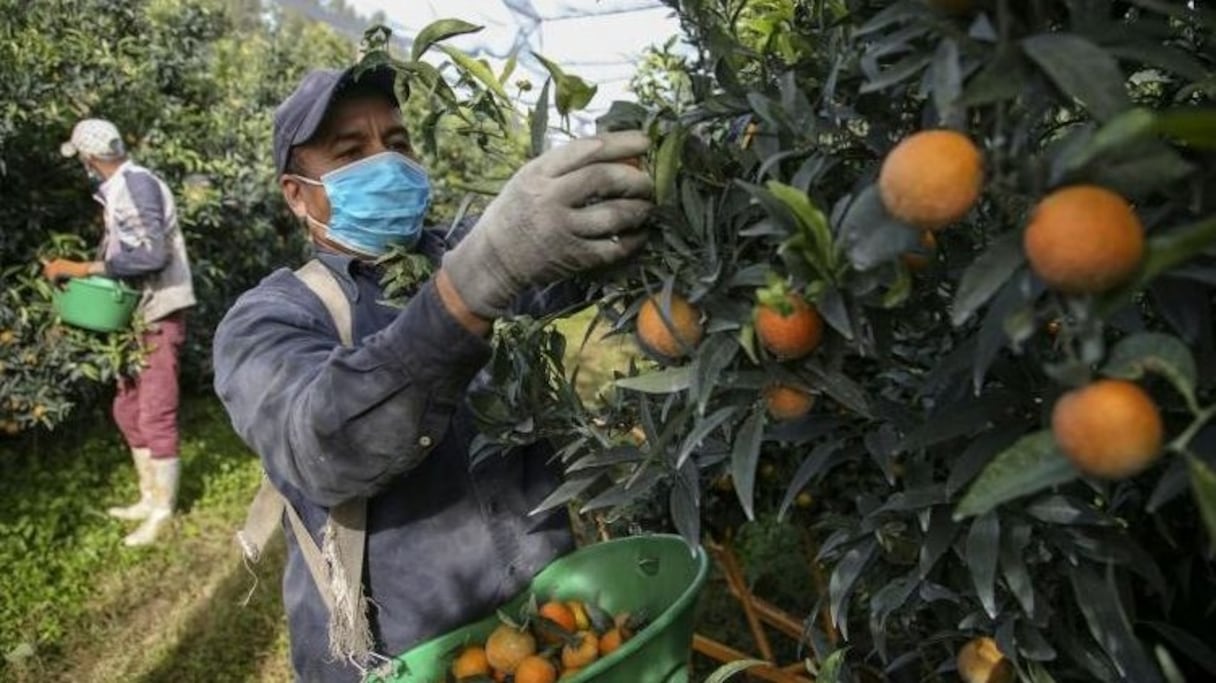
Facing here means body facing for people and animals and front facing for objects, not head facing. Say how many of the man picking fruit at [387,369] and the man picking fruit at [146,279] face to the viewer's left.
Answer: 1

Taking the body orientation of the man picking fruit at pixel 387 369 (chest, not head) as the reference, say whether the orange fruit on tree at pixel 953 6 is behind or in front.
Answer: in front

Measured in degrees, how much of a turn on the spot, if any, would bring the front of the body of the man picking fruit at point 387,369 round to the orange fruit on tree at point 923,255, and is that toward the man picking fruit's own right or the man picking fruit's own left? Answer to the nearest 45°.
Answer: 0° — they already face it

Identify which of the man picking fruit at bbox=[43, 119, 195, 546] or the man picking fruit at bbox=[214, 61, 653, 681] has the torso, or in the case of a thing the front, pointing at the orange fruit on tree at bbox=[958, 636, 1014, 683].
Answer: the man picking fruit at bbox=[214, 61, 653, 681]

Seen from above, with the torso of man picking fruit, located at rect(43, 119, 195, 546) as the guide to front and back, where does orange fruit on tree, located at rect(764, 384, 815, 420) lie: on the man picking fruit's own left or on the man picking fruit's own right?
on the man picking fruit's own left

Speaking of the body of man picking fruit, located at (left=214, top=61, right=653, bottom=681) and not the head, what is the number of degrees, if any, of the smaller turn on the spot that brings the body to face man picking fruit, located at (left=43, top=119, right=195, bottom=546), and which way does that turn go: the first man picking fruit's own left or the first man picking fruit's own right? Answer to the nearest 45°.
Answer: approximately 135° to the first man picking fruit's own left

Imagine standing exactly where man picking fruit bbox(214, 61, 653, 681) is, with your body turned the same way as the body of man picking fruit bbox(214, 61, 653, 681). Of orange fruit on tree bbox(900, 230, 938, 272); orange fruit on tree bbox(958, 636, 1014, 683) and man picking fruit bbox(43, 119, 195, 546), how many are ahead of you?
2

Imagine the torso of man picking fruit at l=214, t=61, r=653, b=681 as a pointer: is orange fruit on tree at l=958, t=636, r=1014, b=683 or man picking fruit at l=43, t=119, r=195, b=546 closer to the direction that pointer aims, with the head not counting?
the orange fruit on tree

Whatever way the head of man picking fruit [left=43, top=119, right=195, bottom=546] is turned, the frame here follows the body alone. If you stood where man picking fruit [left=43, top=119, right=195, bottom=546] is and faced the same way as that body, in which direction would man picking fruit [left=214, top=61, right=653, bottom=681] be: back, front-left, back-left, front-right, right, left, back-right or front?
left

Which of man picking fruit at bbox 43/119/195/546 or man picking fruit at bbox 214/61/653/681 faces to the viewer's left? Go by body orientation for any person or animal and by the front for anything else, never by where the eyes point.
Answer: man picking fruit at bbox 43/119/195/546

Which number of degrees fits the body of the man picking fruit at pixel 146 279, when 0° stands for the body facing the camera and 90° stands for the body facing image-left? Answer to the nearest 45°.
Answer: approximately 90°

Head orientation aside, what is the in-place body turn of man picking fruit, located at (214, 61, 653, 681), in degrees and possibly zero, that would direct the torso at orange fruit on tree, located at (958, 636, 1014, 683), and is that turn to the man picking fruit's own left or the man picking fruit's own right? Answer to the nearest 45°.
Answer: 0° — they already face it
